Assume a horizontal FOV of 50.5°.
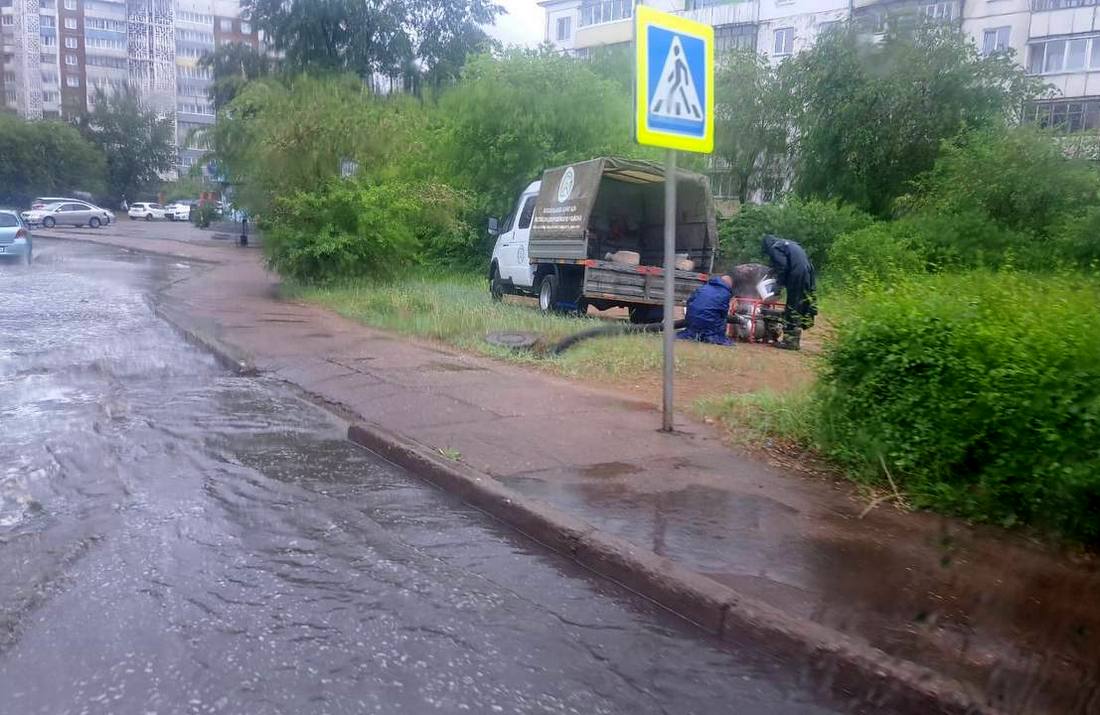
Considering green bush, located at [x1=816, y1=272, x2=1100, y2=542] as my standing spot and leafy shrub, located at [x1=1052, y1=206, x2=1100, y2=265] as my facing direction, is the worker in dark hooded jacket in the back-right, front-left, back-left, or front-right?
front-left

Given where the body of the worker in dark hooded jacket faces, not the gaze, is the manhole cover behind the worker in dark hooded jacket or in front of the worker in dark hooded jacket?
in front

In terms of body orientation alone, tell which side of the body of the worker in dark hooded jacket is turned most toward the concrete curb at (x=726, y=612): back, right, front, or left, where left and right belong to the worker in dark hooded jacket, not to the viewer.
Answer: left

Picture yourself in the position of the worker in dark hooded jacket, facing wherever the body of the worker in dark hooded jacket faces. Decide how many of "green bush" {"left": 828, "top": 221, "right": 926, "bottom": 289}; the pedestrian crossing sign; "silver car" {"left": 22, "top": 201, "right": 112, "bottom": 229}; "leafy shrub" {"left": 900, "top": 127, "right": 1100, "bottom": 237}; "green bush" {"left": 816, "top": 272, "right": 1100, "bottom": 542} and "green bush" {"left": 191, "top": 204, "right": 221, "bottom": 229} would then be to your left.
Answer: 2

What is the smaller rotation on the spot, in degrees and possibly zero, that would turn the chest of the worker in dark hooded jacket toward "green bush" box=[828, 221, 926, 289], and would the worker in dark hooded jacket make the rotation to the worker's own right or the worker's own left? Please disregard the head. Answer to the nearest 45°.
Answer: approximately 90° to the worker's own right

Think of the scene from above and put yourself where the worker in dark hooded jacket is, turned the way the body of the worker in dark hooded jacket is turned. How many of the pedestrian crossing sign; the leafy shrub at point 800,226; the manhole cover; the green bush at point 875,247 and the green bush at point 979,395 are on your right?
2

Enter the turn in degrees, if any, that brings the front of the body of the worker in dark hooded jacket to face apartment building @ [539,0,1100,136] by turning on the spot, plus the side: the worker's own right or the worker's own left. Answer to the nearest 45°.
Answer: approximately 90° to the worker's own right

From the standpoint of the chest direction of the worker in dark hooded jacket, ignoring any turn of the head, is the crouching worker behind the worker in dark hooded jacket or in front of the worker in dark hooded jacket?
in front

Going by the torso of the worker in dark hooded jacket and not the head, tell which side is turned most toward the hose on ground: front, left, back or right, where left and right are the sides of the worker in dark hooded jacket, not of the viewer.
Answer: front

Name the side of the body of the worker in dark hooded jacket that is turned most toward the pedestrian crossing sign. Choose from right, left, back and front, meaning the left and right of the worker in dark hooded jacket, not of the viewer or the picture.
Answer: left

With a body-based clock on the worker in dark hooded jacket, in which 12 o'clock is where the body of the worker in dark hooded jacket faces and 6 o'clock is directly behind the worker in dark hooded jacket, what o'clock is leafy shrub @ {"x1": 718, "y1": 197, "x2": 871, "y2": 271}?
The leafy shrub is roughly at 3 o'clock from the worker in dark hooded jacket.

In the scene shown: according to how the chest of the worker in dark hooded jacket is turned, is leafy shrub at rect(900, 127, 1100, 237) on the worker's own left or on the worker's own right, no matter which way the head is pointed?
on the worker's own right

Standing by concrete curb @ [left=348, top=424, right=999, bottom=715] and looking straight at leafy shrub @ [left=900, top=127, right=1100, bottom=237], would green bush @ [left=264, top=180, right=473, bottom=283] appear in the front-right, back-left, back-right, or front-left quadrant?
front-left

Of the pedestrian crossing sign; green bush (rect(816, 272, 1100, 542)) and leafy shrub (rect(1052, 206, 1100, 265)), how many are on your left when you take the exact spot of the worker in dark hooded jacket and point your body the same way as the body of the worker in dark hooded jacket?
2

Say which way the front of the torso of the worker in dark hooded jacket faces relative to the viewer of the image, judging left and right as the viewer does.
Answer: facing to the left of the viewer
